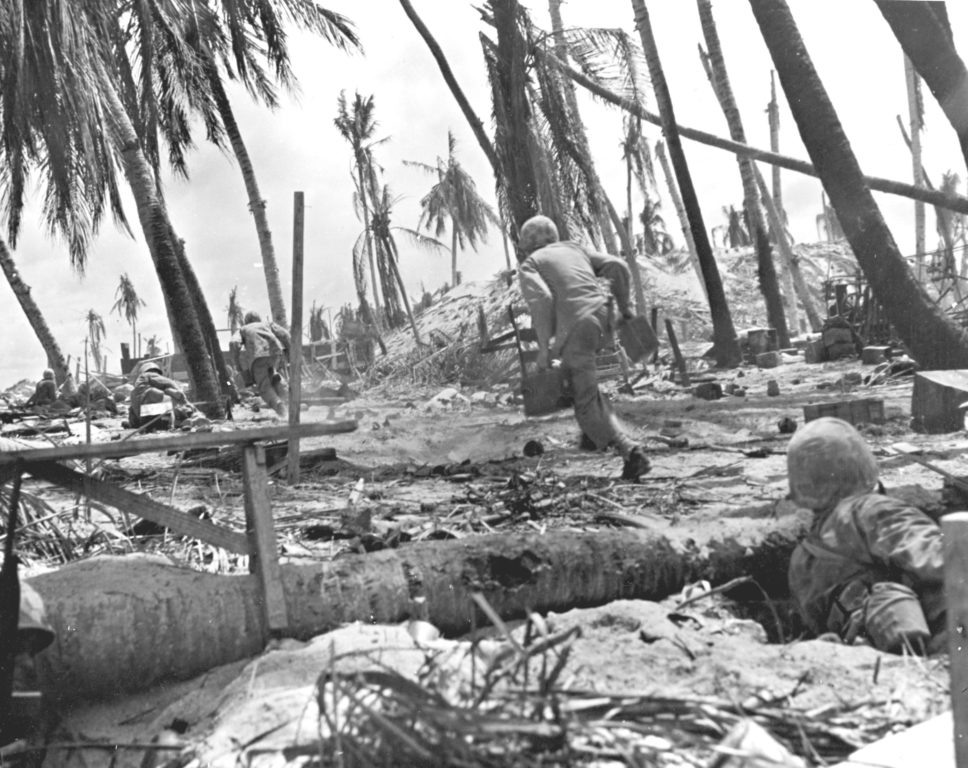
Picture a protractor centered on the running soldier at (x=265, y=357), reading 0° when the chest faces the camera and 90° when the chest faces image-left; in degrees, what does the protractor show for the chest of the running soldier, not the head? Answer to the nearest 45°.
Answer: approximately 135°

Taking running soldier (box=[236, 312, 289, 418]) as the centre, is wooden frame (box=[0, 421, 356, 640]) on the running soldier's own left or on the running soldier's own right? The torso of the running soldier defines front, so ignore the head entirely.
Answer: on the running soldier's own left

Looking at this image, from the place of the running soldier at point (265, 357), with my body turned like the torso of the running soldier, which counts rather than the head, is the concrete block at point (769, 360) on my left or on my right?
on my right

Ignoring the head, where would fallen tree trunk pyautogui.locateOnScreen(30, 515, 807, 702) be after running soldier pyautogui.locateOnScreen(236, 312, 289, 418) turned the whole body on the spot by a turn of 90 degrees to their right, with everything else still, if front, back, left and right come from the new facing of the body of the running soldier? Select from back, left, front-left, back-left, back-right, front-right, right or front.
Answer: back-right

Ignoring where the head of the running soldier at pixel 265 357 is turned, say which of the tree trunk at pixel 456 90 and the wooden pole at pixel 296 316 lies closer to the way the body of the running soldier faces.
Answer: the tree trunk

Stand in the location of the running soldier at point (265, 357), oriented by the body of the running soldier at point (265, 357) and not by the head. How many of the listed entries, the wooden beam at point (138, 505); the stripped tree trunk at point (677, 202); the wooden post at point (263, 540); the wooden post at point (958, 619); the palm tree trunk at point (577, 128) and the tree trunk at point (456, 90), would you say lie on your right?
3

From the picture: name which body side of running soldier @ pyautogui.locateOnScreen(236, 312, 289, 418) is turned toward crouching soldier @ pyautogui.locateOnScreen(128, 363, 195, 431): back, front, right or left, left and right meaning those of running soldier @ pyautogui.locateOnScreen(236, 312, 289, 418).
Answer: left

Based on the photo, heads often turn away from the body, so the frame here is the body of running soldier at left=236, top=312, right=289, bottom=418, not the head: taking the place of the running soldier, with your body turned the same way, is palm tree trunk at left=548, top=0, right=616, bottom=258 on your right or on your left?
on your right

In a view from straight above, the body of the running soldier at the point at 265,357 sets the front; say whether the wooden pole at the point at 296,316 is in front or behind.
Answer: behind

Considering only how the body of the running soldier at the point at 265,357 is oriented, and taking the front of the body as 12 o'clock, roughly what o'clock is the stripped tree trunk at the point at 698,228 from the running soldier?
The stripped tree trunk is roughly at 4 o'clock from the running soldier.

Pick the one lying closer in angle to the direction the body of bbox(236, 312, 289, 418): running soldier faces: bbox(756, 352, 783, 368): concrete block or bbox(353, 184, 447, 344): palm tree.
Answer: the palm tree

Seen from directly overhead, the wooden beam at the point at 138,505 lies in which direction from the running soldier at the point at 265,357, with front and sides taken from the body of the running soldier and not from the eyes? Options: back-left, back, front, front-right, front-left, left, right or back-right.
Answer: back-left
